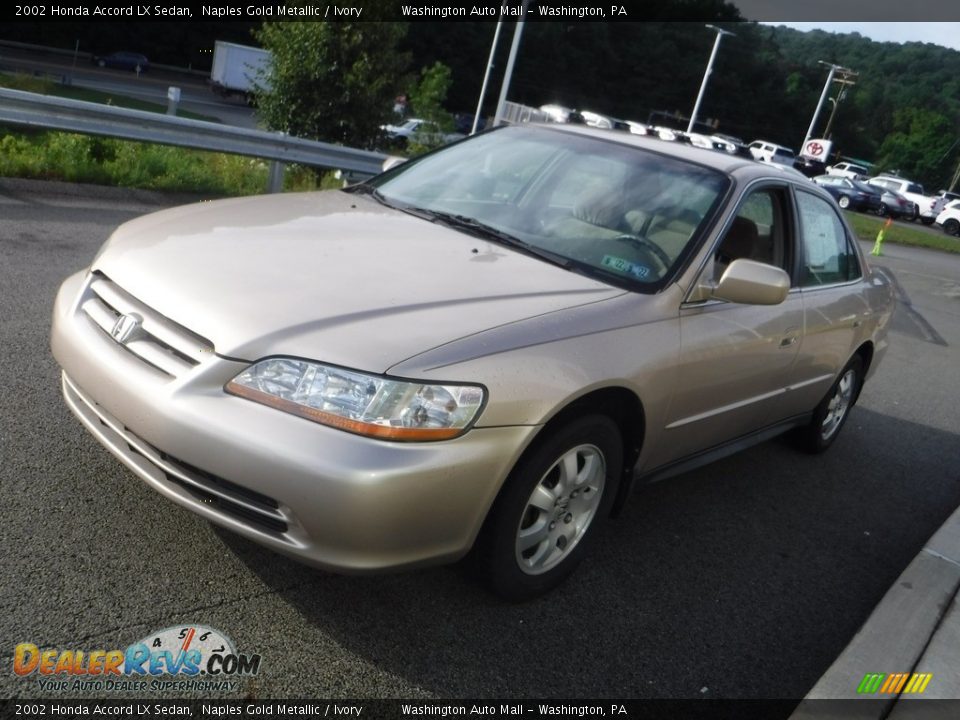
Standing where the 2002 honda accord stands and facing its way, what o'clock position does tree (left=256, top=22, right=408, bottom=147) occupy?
The tree is roughly at 4 o'clock from the 2002 honda accord.

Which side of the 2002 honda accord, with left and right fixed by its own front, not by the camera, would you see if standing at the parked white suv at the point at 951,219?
back

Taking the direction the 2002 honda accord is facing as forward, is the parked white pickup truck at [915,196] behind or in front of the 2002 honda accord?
behind

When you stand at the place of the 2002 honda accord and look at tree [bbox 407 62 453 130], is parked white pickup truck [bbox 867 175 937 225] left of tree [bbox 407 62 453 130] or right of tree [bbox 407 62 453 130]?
right

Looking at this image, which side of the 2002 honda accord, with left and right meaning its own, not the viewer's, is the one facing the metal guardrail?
right

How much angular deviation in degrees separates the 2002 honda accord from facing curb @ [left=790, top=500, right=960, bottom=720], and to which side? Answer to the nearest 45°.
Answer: approximately 135° to its left

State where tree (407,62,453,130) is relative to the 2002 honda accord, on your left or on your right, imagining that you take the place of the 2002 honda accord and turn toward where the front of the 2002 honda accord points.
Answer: on your right

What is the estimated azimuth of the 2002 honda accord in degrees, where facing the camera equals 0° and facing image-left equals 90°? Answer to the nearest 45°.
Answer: approximately 45°
